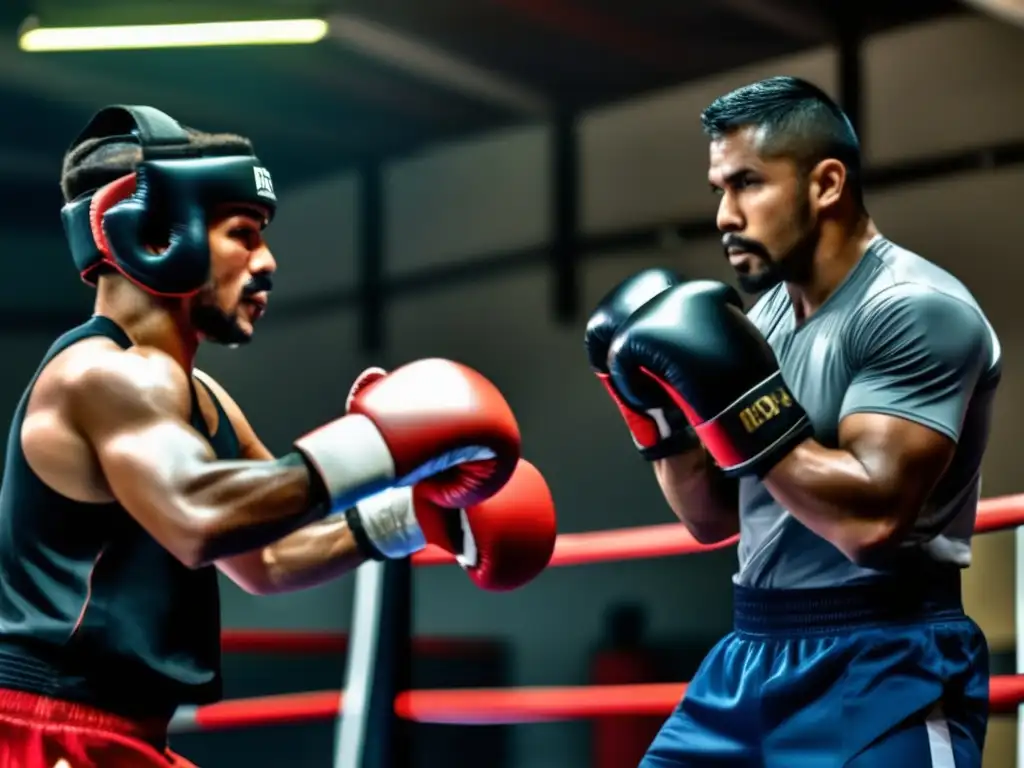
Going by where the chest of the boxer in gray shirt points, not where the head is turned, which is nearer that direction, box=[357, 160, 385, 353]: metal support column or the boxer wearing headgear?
the boxer wearing headgear

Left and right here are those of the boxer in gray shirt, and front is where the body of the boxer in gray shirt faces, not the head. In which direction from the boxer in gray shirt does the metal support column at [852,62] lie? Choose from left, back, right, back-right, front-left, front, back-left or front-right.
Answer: back-right

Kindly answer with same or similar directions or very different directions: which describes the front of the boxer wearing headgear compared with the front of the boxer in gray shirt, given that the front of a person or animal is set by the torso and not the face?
very different directions

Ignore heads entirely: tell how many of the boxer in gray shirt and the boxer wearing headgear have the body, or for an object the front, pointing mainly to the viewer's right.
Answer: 1

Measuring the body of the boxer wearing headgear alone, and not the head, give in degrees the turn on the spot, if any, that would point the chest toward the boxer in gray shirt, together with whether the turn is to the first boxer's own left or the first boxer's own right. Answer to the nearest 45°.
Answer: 0° — they already face them

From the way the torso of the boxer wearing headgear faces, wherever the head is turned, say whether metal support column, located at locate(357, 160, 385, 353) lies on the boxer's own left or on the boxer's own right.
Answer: on the boxer's own left

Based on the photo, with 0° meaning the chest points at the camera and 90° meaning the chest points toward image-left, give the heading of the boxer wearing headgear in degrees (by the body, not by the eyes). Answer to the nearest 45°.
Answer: approximately 270°

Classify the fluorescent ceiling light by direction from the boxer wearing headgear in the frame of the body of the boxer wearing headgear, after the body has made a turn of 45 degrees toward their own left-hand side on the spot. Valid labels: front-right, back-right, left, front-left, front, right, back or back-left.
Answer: front-left

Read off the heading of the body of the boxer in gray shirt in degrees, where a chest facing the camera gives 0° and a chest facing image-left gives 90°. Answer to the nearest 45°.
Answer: approximately 45°

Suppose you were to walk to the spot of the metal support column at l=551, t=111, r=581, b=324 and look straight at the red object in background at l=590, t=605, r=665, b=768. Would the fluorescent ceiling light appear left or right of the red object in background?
right

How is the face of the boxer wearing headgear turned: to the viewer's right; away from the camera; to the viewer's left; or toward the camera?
to the viewer's right
